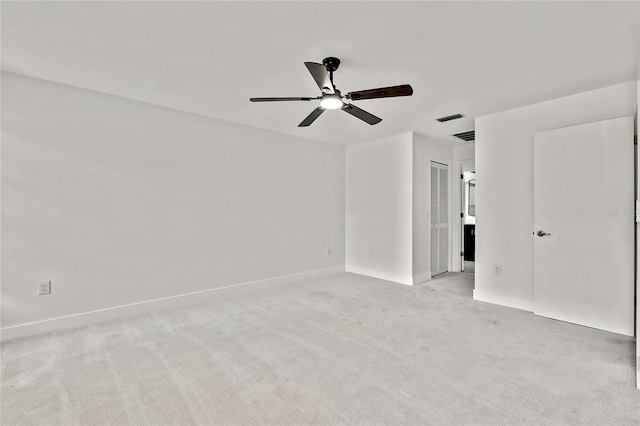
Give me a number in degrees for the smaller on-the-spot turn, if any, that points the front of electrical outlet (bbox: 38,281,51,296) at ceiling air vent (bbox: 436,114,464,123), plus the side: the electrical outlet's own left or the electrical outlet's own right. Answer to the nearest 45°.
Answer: approximately 45° to the electrical outlet's own left

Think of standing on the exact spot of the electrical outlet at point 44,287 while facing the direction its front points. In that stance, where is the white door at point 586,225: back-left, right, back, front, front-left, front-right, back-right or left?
front-left

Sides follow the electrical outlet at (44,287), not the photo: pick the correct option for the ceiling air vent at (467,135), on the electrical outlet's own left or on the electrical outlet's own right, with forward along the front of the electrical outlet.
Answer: on the electrical outlet's own left
